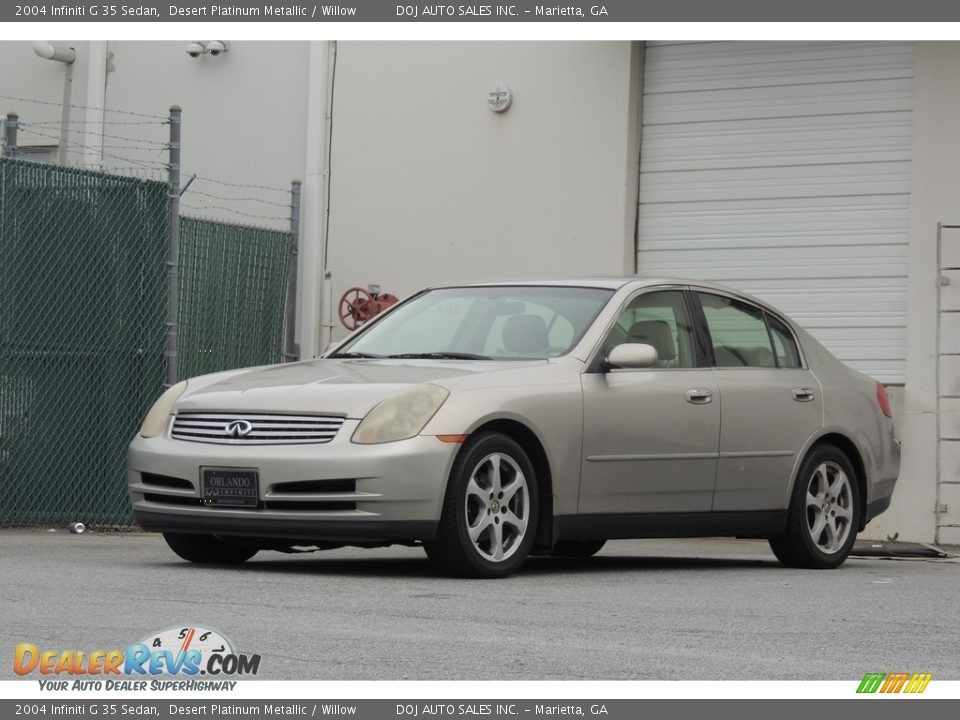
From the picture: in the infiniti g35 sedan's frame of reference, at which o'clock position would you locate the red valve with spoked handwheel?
The red valve with spoked handwheel is roughly at 4 o'clock from the infiniti g35 sedan.

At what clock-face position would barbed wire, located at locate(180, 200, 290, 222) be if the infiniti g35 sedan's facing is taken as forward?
The barbed wire is roughly at 4 o'clock from the infiniti g35 sedan.

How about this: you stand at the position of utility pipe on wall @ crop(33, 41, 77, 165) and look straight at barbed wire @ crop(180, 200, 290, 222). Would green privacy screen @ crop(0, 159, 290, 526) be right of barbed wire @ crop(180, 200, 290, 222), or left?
right

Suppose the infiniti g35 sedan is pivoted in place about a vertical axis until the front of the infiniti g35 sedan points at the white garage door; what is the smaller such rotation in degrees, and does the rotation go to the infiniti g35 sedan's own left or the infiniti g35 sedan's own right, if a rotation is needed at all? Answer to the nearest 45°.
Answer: approximately 135° to the infiniti g35 sedan's own right

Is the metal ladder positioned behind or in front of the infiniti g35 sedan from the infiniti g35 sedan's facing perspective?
behind

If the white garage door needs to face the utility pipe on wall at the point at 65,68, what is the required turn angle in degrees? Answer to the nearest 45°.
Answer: approximately 90° to its right

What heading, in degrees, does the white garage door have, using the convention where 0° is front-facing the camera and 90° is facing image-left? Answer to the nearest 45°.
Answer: approximately 0°

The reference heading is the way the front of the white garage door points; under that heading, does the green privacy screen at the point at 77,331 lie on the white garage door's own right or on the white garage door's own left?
on the white garage door's own right
